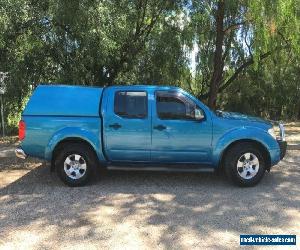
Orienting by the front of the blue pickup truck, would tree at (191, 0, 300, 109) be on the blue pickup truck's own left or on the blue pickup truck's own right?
on the blue pickup truck's own left

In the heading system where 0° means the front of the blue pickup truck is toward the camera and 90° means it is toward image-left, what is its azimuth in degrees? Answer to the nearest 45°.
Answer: approximately 270°
